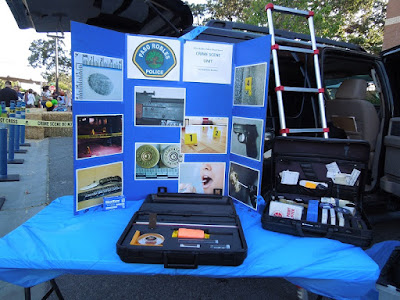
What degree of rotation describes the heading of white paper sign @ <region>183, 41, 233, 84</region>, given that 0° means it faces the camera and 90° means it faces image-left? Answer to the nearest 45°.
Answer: approximately 0°

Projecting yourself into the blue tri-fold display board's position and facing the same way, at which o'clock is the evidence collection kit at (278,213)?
The evidence collection kit is roughly at 10 o'clock from the blue tri-fold display board.

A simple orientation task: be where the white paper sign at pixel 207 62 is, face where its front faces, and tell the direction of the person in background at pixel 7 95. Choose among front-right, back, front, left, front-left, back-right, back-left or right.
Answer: back-right

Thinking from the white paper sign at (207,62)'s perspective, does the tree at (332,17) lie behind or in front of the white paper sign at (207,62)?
behind

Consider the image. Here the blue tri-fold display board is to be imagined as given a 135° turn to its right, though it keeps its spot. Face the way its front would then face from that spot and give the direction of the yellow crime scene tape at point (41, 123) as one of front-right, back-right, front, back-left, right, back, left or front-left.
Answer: front

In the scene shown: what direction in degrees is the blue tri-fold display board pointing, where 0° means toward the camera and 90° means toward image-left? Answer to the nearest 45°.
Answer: approximately 0°

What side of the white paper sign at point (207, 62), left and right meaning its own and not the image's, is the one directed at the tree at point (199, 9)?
back

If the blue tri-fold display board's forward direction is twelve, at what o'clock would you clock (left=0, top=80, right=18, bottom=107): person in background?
The person in background is roughly at 5 o'clock from the blue tri-fold display board.
